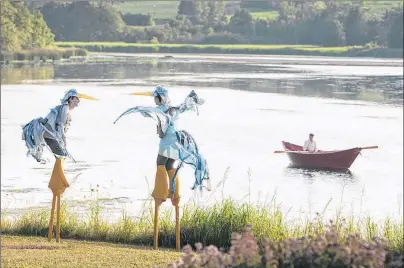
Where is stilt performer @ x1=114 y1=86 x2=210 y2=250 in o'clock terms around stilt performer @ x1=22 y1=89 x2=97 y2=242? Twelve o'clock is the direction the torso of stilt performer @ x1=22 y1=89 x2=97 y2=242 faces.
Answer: stilt performer @ x1=114 y1=86 x2=210 y2=250 is roughly at 1 o'clock from stilt performer @ x1=22 y1=89 x2=97 y2=242.

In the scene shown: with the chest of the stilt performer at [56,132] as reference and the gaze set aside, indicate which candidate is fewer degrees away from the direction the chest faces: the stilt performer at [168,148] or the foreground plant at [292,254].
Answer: the stilt performer

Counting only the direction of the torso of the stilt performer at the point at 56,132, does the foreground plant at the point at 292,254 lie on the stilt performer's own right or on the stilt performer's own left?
on the stilt performer's own right

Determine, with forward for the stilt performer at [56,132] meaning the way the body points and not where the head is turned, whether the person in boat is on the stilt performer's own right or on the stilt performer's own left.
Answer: on the stilt performer's own left

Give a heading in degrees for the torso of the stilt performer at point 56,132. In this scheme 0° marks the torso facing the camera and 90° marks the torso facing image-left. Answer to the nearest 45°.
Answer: approximately 270°
